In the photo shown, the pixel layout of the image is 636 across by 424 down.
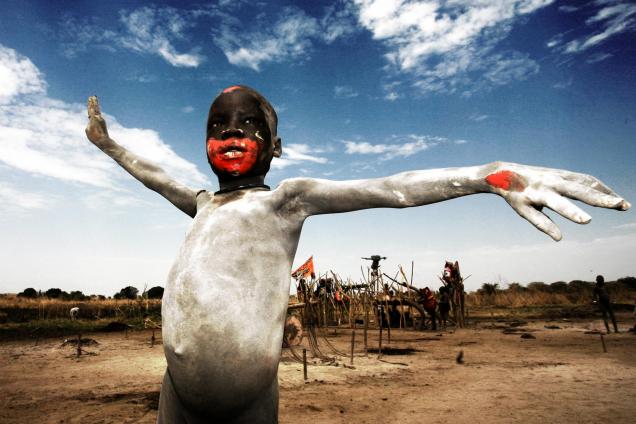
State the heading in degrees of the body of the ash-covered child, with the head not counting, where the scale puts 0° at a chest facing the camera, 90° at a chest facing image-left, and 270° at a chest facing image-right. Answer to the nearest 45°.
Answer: approximately 45°

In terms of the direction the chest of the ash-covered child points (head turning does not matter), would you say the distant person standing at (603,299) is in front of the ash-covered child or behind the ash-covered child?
behind

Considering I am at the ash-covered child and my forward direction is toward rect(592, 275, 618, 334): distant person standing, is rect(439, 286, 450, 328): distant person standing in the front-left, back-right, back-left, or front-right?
front-left

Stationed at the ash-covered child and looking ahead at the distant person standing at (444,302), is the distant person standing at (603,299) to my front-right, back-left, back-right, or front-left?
front-right

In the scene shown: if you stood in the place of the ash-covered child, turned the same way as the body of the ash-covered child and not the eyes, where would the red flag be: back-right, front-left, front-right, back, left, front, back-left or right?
back-right

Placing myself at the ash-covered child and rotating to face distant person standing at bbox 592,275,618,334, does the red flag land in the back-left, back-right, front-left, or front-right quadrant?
front-left

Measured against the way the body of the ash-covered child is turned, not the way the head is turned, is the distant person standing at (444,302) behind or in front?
behind
